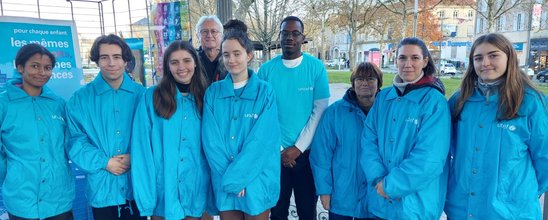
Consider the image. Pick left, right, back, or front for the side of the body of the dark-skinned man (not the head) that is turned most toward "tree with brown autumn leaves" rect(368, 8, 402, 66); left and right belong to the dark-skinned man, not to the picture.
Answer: back

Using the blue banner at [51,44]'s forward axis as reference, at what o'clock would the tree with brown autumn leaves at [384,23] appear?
The tree with brown autumn leaves is roughly at 8 o'clock from the blue banner.

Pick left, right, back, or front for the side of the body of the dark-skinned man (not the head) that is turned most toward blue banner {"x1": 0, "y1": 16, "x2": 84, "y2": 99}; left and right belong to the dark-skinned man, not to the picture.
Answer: right

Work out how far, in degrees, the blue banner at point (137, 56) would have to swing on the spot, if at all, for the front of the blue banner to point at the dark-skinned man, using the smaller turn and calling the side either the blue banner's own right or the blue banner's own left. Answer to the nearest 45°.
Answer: approximately 45° to the blue banner's own left

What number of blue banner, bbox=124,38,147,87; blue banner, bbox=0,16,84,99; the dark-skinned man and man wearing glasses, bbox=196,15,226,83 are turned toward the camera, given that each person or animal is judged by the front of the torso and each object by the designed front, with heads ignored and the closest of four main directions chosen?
4

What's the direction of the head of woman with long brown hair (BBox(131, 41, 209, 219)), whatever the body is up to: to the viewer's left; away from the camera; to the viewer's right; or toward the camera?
toward the camera

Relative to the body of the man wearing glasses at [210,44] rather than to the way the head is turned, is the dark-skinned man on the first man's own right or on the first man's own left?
on the first man's own left

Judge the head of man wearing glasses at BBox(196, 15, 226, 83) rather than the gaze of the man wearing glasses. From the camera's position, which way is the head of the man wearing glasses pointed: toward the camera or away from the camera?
toward the camera

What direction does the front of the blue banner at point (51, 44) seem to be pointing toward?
toward the camera

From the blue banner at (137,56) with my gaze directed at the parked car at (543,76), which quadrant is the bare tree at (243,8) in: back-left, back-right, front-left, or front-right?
front-left

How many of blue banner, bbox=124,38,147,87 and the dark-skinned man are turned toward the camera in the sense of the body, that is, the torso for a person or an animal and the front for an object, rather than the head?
2

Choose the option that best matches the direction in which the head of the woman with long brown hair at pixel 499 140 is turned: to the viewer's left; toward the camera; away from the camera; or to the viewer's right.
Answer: toward the camera

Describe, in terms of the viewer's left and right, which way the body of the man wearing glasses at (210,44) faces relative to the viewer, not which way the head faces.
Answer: facing the viewer

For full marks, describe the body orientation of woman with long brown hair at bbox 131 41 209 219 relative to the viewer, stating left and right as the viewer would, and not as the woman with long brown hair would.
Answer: facing the viewer and to the right of the viewer

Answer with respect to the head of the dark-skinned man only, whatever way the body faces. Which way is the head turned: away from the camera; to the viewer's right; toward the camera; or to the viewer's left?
toward the camera

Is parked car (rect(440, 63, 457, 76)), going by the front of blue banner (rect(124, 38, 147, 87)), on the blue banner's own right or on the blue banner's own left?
on the blue banner's own left

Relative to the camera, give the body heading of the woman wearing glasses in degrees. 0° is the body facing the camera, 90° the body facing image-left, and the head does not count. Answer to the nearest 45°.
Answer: approximately 315°

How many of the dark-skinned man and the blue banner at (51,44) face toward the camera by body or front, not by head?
2

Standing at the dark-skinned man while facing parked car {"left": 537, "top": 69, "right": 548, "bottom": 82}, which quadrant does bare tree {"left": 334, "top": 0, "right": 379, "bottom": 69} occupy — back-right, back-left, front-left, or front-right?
front-left
